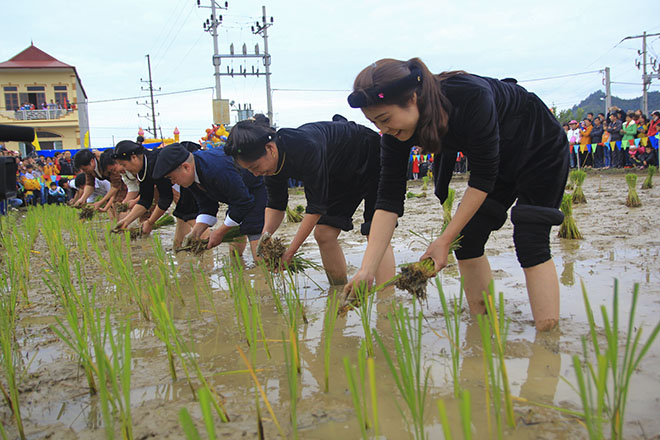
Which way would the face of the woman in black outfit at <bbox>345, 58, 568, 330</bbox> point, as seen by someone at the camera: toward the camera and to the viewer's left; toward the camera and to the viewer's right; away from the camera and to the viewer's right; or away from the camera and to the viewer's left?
toward the camera and to the viewer's left

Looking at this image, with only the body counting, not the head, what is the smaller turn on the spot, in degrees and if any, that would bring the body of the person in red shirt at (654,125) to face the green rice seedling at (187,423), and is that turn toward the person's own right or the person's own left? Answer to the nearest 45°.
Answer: approximately 45° to the person's own left

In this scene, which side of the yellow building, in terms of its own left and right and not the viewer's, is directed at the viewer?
front

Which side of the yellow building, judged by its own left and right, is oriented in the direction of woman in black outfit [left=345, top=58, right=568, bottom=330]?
front

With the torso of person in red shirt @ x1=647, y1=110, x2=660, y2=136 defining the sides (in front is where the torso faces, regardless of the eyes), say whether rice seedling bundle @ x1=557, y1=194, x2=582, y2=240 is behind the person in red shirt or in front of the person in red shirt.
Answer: in front

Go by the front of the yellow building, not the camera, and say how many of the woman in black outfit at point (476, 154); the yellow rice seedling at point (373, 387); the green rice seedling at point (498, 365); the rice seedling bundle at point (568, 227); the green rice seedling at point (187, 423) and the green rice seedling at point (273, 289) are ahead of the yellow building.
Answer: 6

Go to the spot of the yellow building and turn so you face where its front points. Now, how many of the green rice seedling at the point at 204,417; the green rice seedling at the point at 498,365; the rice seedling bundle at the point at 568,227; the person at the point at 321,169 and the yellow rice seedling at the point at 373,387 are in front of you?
5

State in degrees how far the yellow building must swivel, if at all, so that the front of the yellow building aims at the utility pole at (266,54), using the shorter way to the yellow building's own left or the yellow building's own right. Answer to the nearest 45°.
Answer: approximately 45° to the yellow building's own left

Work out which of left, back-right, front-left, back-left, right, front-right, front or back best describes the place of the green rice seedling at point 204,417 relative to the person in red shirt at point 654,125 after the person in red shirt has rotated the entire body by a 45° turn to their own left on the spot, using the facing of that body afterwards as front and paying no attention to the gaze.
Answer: front

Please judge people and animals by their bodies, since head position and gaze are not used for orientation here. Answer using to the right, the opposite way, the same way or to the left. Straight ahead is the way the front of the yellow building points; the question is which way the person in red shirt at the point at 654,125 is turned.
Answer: to the right

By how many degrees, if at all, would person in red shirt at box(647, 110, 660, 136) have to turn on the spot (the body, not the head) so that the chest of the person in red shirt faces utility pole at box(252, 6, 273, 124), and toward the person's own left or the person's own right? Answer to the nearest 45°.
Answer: approximately 90° to the person's own right

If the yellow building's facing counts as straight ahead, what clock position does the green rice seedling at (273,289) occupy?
The green rice seedling is roughly at 12 o'clock from the yellow building.

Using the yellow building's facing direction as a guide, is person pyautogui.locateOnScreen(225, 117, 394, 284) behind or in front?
in front

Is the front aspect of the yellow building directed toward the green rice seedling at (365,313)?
yes

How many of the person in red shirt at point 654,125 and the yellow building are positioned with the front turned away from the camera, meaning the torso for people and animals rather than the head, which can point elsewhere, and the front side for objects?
0
